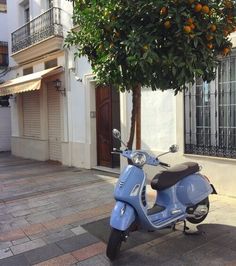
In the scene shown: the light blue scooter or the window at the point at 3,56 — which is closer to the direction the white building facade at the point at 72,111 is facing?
the light blue scooter

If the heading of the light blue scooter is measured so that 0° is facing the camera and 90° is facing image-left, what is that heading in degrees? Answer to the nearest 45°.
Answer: approximately 45°

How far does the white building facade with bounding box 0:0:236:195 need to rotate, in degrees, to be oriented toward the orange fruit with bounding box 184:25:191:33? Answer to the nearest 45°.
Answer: approximately 45° to its left

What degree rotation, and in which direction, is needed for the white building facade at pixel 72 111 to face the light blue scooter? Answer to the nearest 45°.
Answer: approximately 45° to its left

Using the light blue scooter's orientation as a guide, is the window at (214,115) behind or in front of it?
behind

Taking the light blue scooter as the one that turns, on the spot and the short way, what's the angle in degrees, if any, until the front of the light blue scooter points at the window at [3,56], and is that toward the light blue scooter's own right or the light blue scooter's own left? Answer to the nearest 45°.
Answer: approximately 90° to the light blue scooter's own right
